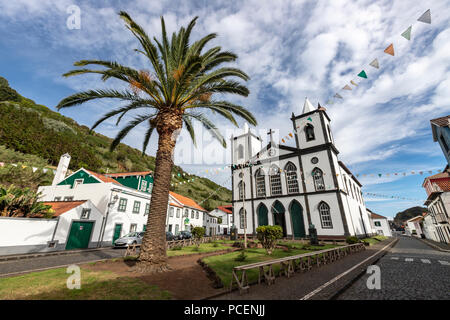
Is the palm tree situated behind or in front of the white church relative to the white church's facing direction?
in front

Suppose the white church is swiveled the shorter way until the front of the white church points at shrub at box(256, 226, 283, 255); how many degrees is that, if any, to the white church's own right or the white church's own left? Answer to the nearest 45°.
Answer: approximately 45° to the white church's own left

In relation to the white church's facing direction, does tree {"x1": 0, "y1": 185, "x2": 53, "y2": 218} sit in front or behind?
in front

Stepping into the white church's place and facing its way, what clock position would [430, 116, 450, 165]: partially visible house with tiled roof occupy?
The partially visible house with tiled roof is roughly at 9 o'clock from the white church.

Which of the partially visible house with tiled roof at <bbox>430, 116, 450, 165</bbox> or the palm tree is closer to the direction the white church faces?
the palm tree
